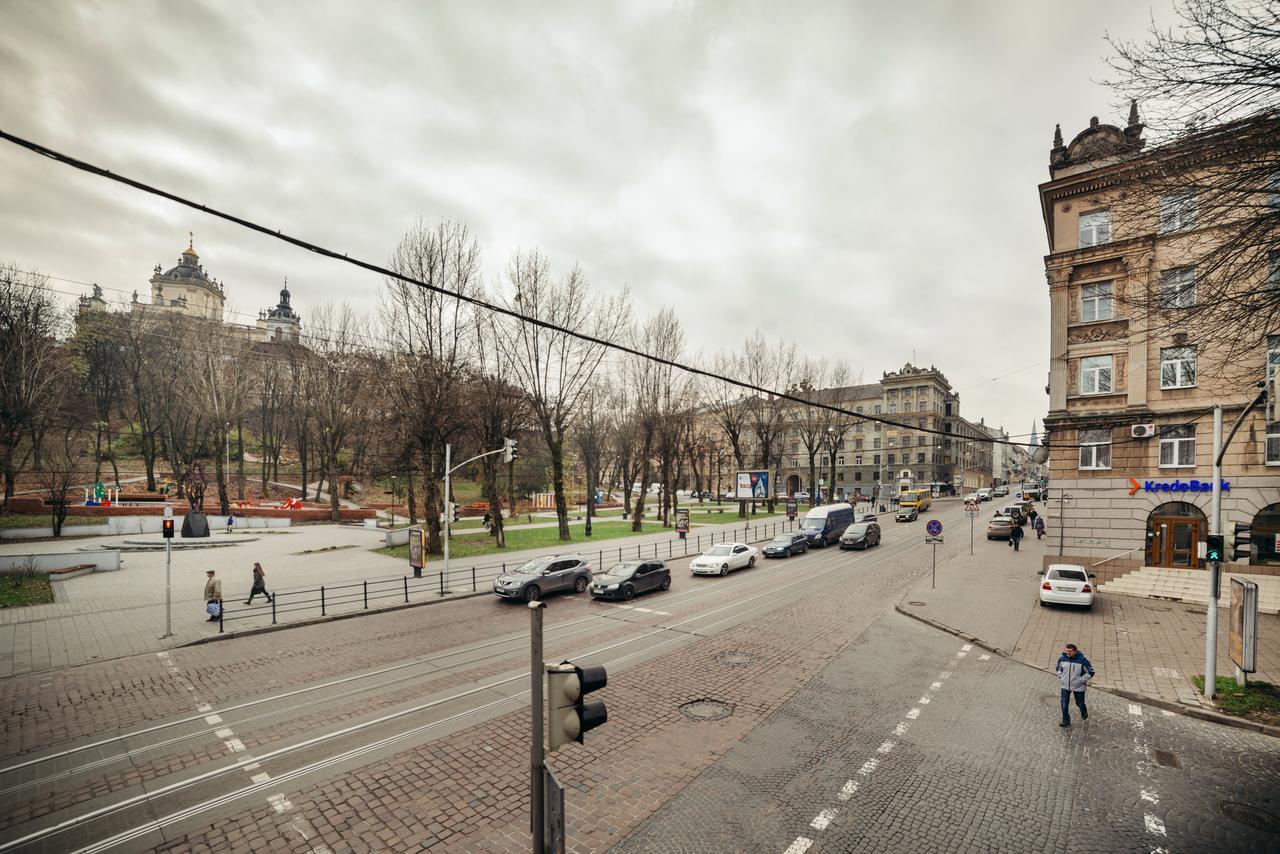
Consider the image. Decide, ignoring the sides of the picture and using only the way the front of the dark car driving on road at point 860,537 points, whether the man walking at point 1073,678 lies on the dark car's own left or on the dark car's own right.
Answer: on the dark car's own left

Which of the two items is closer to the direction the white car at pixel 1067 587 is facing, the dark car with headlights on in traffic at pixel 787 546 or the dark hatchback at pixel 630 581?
the dark car with headlights on in traffic

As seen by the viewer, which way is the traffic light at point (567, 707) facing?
to the viewer's right

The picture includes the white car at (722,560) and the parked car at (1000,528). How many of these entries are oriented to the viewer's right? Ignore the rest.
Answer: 0

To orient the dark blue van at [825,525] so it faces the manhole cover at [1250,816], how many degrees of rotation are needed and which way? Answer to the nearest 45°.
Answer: approximately 45° to its left

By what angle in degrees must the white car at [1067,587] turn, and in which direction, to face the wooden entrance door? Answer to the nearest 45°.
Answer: approximately 45° to its right

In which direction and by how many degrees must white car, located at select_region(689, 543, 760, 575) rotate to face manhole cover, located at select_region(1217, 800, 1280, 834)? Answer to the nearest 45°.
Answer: approximately 45° to its left

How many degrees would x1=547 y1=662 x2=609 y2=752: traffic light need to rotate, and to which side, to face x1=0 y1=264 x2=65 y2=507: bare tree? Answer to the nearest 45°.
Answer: approximately 135° to its left

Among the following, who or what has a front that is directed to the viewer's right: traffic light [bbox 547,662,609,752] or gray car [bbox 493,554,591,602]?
the traffic light

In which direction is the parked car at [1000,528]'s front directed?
away from the camera

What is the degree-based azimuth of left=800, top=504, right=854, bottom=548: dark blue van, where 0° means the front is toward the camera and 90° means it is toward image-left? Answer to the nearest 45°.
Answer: approximately 45°

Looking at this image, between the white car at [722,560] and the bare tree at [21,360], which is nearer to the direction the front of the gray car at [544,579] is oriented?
the bare tree

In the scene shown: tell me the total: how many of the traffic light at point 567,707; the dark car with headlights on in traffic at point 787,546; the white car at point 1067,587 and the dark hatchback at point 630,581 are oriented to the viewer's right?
1

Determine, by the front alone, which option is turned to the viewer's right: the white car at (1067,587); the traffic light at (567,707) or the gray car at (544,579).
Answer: the traffic light
